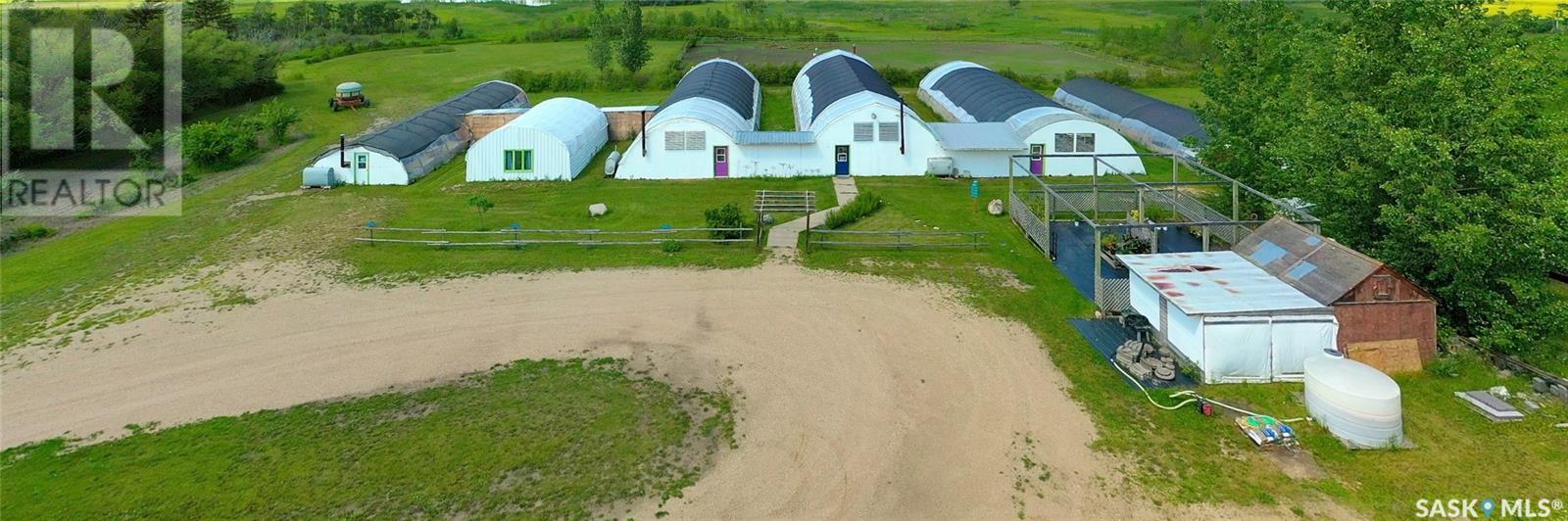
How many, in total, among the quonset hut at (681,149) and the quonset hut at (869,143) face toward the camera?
2

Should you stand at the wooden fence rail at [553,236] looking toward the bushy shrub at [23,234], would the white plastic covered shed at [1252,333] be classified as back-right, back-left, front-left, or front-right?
back-left

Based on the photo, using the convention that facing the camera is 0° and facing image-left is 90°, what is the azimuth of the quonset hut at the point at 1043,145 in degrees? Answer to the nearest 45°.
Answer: approximately 315°

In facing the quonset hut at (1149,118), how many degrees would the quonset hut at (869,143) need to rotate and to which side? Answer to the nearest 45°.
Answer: approximately 135° to its left

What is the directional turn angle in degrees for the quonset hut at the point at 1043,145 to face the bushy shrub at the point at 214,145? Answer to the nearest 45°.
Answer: approximately 135° to its right

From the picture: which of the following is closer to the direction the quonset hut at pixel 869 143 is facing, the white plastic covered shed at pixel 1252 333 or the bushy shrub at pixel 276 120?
the white plastic covered shed
